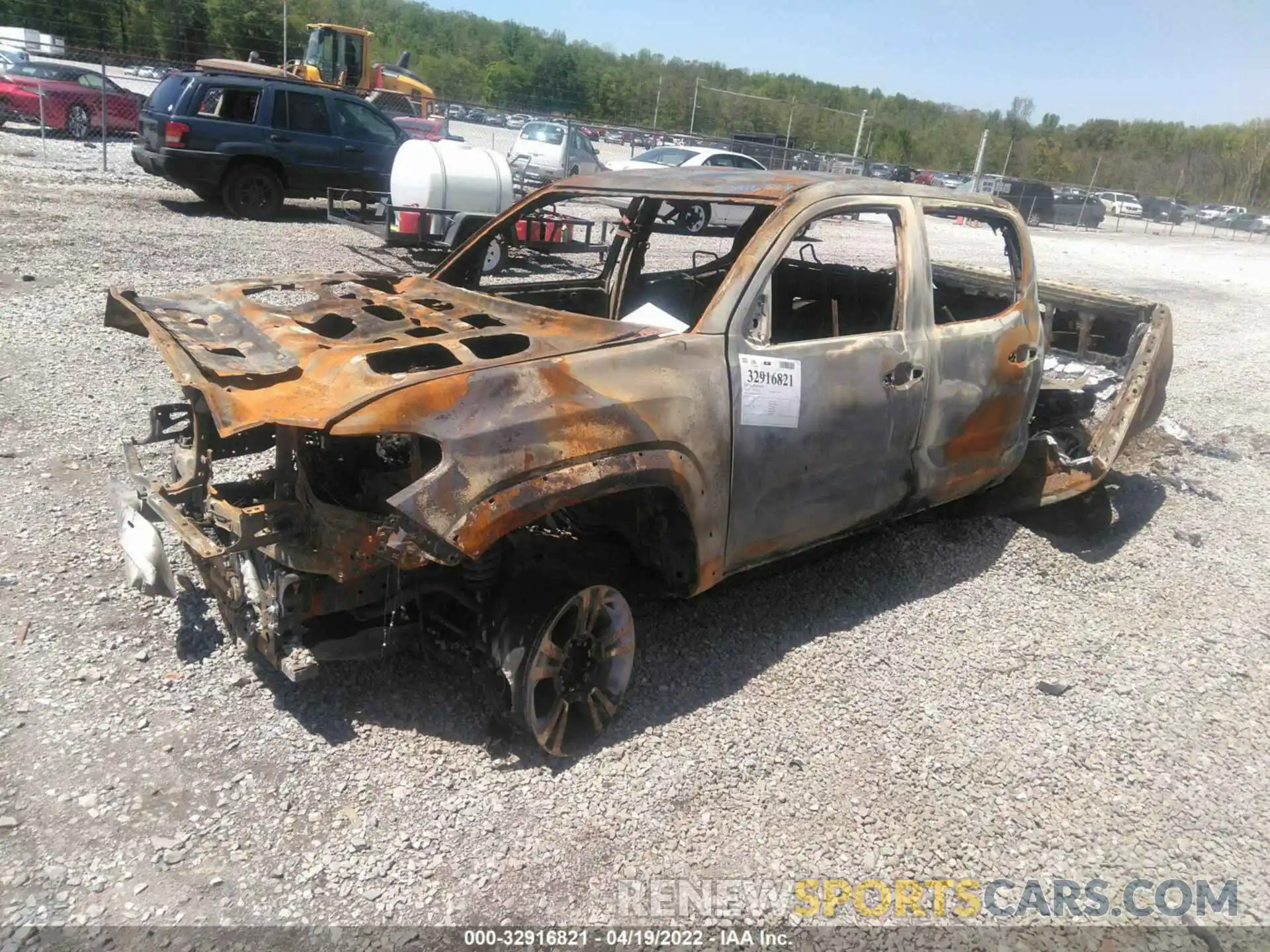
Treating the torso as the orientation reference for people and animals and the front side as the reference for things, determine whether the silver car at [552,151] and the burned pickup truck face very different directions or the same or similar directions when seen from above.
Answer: very different directions

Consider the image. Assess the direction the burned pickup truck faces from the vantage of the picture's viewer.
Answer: facing the viewer and to the left of the viewer

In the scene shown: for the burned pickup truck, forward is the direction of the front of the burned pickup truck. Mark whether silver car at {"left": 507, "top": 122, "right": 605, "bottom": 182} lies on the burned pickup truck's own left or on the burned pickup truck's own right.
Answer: on the burned pickup truck's own right

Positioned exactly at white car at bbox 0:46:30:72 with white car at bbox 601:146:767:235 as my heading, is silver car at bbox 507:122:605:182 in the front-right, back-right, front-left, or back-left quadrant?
front-left

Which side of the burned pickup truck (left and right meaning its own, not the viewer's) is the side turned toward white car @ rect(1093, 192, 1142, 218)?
back

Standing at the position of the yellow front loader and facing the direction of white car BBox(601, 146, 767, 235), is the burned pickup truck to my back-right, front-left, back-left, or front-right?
front-right

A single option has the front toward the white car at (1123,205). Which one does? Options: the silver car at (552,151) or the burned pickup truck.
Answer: the silver car

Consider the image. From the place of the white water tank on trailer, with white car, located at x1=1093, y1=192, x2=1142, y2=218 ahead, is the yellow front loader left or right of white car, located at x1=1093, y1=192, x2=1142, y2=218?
left

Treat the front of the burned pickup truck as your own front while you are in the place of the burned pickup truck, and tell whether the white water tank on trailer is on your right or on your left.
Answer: on your right
